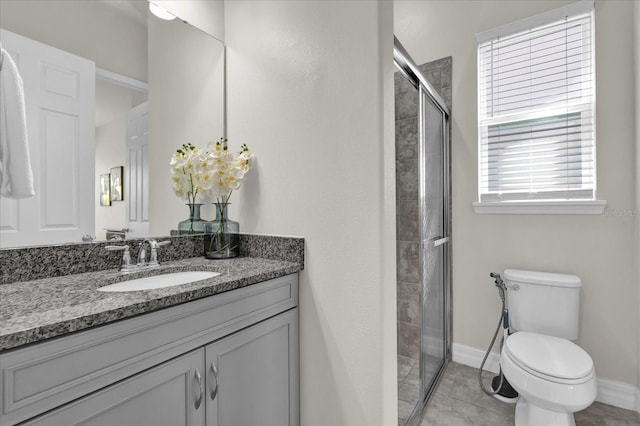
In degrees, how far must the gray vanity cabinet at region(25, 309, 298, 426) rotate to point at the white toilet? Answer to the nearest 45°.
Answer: approximately 45° to its left

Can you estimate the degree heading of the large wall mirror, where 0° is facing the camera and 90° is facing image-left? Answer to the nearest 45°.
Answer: approximately 315°
